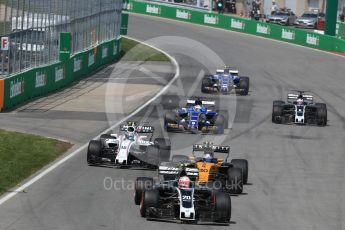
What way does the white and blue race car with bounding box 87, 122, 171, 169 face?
toward the camera

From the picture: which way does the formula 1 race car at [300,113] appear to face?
toward the camera

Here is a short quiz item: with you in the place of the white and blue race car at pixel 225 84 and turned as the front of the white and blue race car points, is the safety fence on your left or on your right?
on your right

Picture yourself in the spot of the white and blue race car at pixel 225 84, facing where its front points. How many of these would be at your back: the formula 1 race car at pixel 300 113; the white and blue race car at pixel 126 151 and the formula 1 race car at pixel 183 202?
0

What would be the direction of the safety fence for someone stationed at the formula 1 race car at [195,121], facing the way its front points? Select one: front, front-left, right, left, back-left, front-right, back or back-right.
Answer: back-right

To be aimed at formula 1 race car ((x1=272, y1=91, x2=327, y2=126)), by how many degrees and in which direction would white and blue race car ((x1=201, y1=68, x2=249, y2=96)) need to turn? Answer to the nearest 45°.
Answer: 0° — it already faces it

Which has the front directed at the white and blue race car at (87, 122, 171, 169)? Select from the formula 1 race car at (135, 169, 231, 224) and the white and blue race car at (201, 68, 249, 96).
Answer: the white and blue race car at (201, 68, 249, 96)

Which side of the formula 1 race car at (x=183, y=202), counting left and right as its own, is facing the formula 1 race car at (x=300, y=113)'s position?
back

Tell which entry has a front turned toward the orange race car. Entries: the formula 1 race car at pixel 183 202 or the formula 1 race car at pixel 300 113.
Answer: the formula 1 race car at pixel 300 113

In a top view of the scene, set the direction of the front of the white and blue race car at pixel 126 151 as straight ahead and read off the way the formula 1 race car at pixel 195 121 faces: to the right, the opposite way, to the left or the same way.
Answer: the same way

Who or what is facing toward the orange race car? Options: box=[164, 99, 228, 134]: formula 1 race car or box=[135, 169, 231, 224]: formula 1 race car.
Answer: box=[164, 99, 228, 134]: formula 1 race car

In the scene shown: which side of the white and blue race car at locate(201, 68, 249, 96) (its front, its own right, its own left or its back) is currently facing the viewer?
front

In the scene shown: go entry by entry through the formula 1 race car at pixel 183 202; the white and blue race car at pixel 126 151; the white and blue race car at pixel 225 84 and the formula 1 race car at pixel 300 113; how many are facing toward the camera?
4

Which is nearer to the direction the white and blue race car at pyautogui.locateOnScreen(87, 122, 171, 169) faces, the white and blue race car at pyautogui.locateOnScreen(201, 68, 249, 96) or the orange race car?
the orange race car

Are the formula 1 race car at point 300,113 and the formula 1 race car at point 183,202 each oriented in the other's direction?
no

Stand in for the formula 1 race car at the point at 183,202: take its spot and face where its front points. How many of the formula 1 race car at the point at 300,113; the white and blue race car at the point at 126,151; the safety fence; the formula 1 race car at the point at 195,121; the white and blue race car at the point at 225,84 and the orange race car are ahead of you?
0

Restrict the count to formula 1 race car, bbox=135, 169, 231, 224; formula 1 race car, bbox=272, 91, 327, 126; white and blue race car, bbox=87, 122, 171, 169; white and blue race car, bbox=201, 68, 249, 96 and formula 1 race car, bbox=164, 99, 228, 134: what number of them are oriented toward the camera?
5

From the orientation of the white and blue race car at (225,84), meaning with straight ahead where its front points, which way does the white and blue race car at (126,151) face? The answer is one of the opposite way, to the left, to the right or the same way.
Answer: the same way

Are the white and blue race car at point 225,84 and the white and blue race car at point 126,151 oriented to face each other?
no
